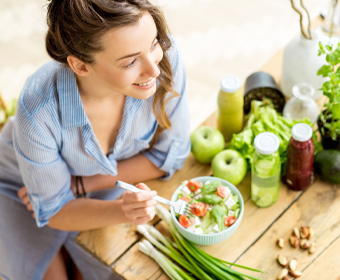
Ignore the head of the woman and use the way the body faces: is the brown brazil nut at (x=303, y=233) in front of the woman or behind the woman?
in front

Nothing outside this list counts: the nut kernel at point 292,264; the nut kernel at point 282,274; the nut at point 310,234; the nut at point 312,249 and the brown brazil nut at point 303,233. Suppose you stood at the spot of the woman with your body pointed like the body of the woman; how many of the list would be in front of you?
5

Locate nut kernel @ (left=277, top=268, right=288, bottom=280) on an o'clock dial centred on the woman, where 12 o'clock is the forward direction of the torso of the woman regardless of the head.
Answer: The nut kernel is roughly at 12 o'clock from the woman.

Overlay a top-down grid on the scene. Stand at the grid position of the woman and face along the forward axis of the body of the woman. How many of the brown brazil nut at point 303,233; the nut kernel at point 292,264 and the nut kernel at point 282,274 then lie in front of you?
3

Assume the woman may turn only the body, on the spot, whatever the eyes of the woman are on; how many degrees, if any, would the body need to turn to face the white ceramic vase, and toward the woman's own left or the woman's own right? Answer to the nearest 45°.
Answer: approximately 45° to the woman's own left

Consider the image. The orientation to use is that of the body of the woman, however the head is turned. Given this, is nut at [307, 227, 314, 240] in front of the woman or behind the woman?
in front

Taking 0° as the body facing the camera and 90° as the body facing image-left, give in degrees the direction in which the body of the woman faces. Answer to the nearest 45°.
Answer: approximately 315°
